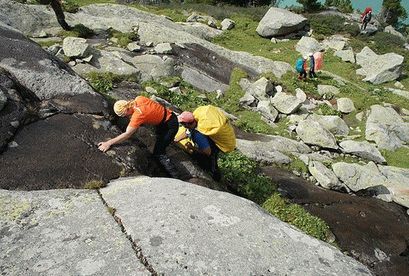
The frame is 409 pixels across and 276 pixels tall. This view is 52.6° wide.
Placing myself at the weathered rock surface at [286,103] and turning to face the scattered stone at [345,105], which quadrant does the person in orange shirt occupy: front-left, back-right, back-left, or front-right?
back-right

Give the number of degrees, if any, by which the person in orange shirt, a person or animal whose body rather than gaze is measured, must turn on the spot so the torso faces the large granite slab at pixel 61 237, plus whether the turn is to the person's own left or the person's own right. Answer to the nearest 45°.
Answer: approximately 45° to the person's own left

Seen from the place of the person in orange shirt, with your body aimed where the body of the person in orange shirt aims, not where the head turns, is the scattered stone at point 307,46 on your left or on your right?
on your right

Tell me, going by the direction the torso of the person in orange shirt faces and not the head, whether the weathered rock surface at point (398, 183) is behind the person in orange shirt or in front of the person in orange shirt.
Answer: behind

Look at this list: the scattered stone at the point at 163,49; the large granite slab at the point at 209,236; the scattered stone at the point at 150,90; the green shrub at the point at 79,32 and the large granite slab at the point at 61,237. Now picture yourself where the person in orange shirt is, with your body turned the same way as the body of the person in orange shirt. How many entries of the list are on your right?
3

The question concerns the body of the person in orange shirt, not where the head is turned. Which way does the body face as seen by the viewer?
to the viewer's left

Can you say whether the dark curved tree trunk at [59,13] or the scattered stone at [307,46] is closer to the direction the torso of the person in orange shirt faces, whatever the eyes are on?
the dark curved tree trunk

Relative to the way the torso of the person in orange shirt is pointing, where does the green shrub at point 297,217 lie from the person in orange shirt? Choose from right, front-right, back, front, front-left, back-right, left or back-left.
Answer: back

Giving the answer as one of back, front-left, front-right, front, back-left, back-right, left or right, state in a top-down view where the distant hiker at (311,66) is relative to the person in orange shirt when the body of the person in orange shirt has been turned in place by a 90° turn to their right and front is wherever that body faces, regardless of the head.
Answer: front-right

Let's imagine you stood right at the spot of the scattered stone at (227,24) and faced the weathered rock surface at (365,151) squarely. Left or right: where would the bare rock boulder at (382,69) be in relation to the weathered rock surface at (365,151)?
left

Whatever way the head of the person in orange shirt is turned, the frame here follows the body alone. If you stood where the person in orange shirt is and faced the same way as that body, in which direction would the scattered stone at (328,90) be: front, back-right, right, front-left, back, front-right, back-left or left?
back-right
